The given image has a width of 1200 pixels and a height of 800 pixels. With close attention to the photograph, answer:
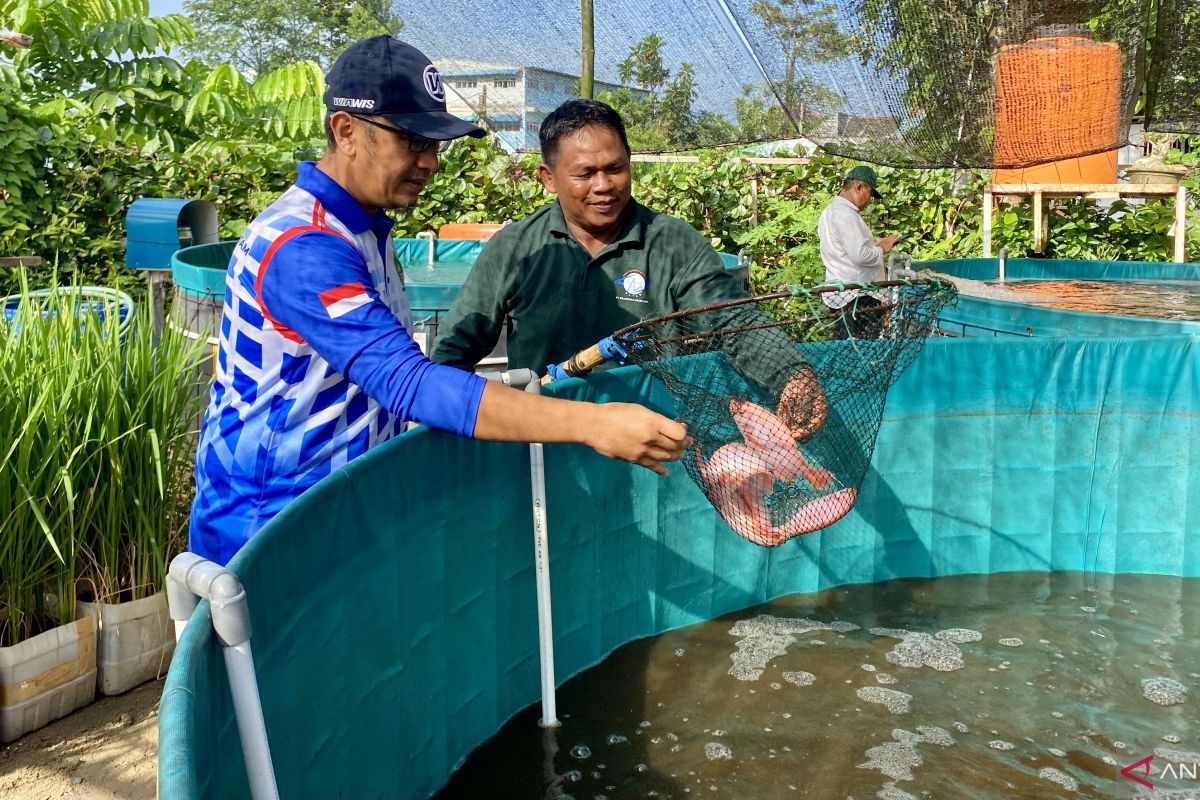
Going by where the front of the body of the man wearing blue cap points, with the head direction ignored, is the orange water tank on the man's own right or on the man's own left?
on the man's own left

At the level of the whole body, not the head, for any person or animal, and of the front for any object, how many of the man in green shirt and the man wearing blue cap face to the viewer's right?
1

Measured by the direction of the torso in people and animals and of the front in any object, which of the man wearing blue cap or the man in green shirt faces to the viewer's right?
the man wearing blue cap

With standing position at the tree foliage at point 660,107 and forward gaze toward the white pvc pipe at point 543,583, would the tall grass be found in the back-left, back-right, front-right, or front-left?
front-right

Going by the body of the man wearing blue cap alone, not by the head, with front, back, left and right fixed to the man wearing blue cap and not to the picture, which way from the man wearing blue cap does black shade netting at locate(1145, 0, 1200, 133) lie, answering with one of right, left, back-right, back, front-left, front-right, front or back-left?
front-left

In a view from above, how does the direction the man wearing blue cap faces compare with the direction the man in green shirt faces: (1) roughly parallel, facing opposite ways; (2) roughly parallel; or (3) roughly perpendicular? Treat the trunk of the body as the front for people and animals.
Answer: roughly perpendicular

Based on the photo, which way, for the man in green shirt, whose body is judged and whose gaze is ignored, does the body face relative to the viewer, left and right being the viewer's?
facing the viewer

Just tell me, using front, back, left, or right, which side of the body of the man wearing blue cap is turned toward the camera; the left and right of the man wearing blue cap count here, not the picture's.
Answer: right

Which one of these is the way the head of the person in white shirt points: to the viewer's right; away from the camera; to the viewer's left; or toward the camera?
to the viewer's right

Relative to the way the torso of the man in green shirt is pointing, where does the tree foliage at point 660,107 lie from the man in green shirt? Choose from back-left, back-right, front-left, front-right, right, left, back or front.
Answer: back

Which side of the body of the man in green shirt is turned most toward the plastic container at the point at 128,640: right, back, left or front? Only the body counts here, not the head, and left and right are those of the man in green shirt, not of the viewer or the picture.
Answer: right

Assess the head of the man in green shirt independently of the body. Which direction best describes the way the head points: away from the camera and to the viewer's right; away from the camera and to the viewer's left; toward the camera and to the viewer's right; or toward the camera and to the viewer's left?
toward the camera and to the viewer's right

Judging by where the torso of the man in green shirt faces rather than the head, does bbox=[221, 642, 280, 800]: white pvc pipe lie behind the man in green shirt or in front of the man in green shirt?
in front

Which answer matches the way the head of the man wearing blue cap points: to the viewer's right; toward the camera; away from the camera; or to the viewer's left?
to the viewer's right

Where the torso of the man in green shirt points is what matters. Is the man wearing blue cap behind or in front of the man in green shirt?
in front

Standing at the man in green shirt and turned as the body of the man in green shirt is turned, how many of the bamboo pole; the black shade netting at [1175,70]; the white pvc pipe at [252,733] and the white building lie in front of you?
1
